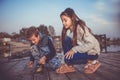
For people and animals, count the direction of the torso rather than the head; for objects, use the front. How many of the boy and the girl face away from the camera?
0

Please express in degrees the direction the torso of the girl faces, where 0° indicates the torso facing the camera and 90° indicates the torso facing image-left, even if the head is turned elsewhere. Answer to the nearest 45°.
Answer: approximately 90°
